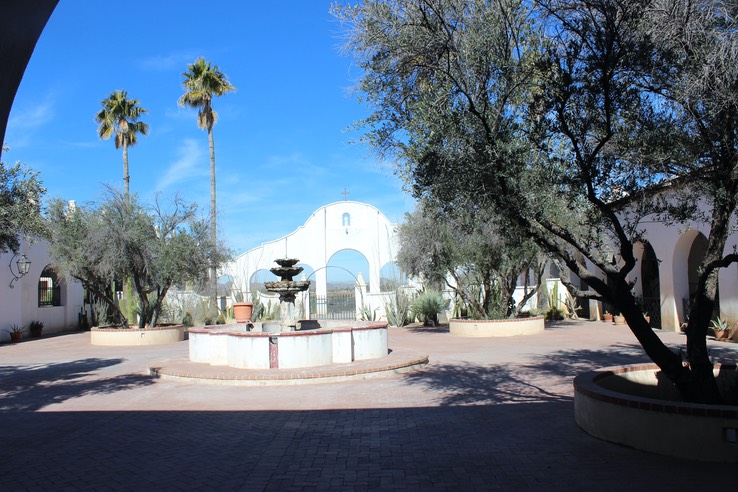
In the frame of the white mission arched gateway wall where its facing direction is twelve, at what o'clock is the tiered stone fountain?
The tiered stone fountain is roughly at 12 o'clock from the white mission arched gateway wall.

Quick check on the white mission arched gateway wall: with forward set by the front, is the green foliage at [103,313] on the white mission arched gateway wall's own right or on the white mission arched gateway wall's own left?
on the white mission arched gateway wall's own right

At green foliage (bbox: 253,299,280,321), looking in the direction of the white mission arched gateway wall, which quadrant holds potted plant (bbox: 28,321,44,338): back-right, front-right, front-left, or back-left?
back-left

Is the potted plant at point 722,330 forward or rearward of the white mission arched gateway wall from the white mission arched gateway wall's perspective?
forward

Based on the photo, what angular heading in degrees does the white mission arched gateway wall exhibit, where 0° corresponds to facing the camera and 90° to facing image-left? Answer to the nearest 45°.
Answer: approximately 0°

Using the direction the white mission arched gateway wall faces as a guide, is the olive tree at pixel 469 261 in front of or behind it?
in front

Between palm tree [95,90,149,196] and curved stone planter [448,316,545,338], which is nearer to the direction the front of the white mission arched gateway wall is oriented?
the curved stone planter

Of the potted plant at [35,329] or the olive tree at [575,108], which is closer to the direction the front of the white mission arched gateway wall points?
the olive tree

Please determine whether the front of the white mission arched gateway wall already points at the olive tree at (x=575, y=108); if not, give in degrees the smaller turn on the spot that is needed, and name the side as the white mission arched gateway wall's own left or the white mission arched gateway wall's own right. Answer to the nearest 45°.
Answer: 0° — it already faces it

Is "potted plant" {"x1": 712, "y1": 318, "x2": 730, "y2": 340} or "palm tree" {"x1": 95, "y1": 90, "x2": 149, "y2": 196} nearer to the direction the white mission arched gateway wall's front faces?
the potted plant
